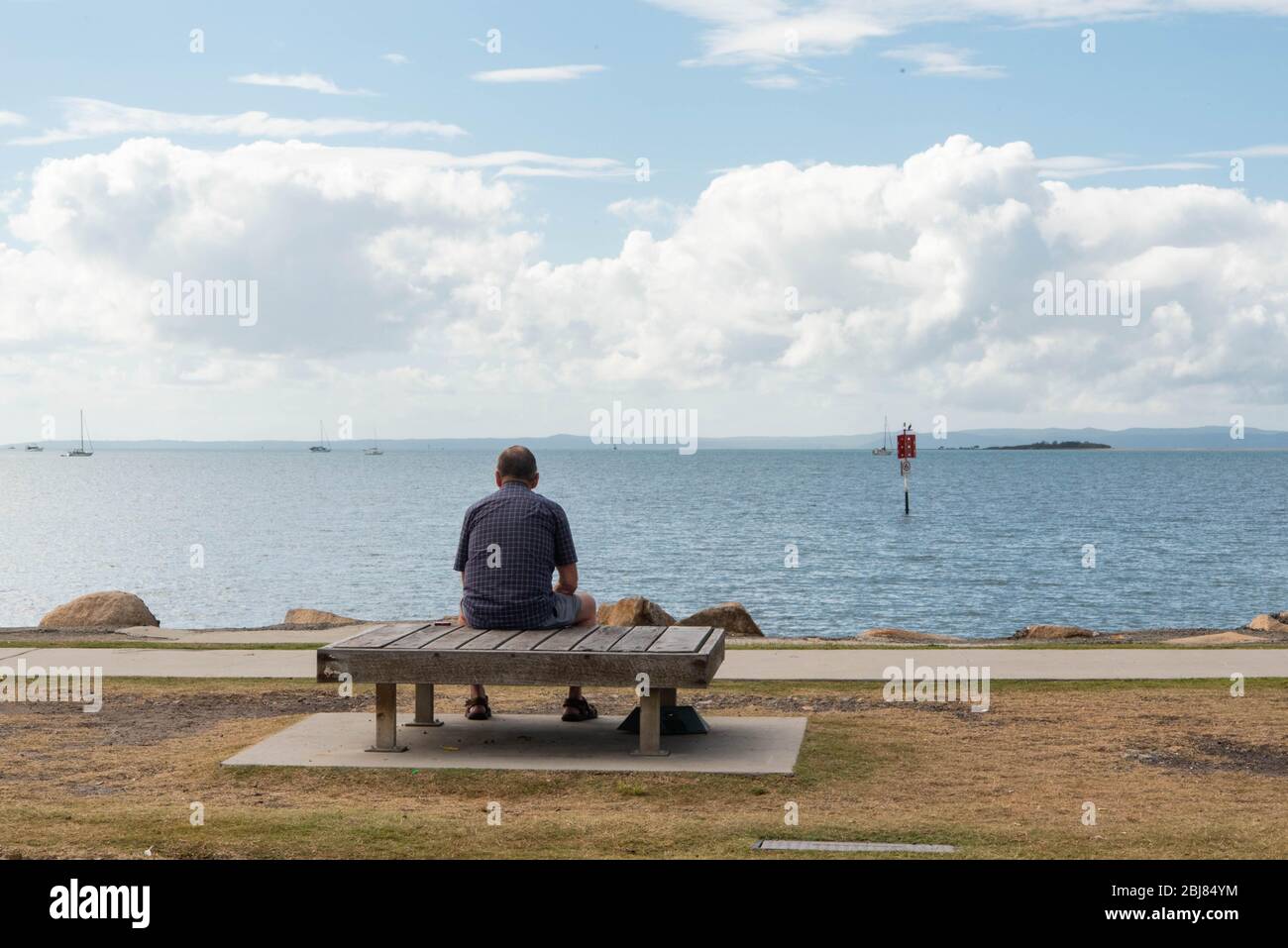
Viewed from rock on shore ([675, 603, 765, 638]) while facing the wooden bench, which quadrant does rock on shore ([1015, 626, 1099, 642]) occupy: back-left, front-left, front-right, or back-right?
back-left

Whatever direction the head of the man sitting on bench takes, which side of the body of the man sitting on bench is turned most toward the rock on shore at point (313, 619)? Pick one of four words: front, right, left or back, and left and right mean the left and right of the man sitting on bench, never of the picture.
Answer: front

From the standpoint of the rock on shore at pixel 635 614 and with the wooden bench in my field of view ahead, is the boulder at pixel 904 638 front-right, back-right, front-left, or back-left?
back-left

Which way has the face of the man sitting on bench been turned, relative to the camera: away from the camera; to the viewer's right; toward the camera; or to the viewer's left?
away from the camera

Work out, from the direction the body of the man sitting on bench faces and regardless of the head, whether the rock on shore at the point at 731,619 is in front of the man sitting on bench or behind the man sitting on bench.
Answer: in front

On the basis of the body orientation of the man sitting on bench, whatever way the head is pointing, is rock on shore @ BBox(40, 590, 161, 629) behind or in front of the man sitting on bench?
in front

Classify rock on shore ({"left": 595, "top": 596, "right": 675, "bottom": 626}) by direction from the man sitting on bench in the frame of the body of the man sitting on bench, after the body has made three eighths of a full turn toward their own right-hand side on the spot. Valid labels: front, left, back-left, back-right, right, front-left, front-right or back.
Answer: back-left

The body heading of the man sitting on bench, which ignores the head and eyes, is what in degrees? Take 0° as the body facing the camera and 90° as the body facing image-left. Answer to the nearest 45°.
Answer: approximately 180°
